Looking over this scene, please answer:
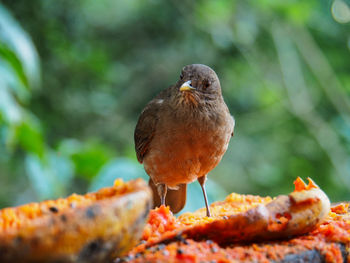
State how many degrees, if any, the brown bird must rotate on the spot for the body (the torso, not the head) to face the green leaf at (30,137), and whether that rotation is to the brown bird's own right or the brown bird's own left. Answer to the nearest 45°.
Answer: approximately 90° to the brown bird's own right

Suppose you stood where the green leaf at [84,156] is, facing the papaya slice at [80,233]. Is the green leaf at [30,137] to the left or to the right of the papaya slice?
right

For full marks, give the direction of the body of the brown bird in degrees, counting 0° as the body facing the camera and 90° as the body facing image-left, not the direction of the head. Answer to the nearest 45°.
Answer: approximately 0°

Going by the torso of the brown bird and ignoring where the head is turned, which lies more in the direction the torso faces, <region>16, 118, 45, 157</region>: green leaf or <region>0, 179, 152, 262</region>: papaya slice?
the papaya slice

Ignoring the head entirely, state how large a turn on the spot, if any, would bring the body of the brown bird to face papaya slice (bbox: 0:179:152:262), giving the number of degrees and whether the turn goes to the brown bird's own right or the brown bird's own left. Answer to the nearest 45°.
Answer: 0° — it already faces it

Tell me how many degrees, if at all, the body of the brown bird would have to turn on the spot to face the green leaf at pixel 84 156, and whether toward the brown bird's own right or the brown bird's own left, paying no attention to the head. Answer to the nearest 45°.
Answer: approximately 135° to the brown bird's own right

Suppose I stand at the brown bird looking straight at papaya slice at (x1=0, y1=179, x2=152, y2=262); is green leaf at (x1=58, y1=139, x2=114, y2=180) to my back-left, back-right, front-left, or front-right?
back-right
